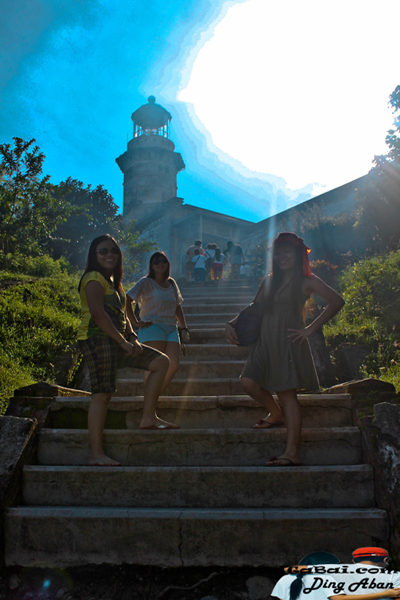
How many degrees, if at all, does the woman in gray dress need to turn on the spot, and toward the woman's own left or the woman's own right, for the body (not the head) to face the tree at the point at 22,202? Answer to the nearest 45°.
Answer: approximately 90° to the woman's own right

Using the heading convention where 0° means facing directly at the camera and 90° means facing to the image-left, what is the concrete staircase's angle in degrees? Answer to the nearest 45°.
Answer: approximately 0°

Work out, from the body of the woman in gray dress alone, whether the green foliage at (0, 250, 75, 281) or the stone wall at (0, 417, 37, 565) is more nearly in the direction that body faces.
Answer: the stone wall

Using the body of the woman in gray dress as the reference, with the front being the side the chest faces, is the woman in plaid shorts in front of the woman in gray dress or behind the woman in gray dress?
in front

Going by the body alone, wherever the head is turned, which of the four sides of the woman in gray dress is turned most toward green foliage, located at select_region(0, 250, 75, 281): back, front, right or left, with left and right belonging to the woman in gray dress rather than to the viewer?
right

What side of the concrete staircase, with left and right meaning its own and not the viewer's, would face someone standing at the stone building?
back

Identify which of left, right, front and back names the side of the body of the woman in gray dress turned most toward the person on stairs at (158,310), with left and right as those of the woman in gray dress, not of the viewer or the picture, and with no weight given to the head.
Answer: right

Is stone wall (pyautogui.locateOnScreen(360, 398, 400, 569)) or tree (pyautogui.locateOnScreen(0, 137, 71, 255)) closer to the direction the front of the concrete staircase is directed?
the stone wall

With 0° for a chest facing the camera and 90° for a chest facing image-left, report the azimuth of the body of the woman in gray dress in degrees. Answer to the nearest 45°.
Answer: approximately 45°

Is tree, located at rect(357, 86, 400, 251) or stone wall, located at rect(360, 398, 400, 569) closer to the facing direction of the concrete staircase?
the stone wall

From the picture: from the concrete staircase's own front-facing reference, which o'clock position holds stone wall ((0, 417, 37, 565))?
The stone wall is roughly at 3 o'clock from the concrete staircase.
